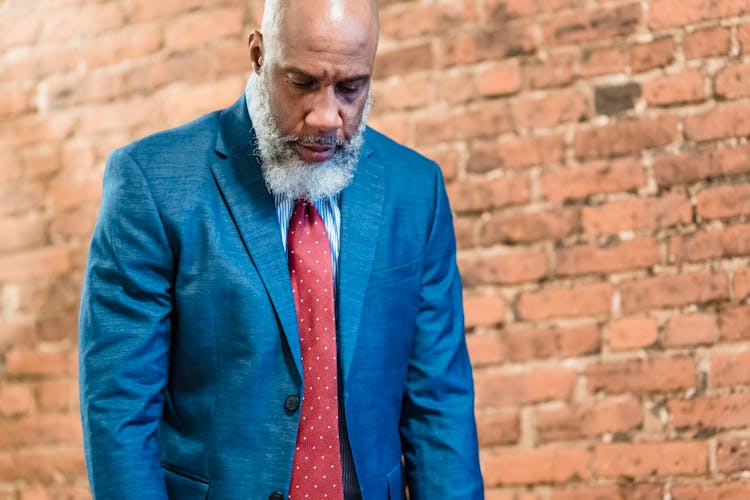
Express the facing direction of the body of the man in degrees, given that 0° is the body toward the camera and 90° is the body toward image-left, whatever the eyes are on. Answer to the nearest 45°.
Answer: approximately 315°
